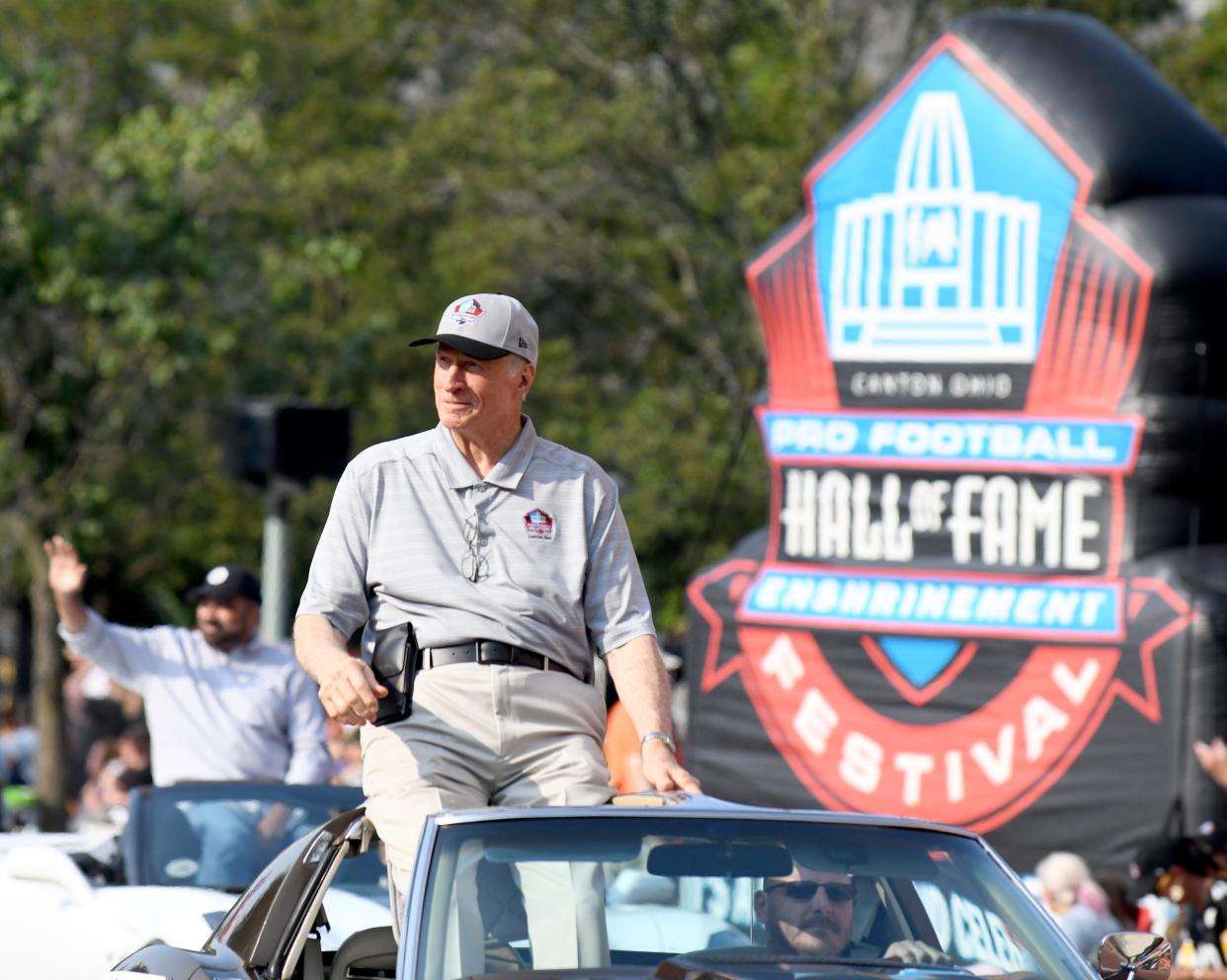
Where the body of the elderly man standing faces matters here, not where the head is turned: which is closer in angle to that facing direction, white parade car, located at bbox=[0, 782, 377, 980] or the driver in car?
the driver in car

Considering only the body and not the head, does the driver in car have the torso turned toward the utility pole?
no

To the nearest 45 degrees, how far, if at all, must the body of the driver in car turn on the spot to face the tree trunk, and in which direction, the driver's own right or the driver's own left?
approximately 180°

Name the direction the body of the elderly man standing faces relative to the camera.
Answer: toward the camera

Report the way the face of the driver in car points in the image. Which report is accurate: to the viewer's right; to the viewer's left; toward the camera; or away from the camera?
toward the camera

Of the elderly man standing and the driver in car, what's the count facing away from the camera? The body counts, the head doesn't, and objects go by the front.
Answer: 0

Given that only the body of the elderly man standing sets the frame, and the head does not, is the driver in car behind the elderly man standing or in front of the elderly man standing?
in front

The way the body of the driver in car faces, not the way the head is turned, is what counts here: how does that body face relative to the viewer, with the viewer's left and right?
facing the viewer and to the right of the viewer

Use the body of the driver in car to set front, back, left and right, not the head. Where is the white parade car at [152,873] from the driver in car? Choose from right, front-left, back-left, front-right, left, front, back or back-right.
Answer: back

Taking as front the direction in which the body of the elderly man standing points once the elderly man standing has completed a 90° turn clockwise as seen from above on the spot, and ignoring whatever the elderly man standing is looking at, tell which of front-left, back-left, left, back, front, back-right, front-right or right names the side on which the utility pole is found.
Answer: right

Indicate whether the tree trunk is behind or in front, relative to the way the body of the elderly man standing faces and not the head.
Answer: behind

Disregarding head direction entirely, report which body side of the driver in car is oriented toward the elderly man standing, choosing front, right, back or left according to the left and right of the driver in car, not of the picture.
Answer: back

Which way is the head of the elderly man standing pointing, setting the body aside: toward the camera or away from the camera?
toward the camera
